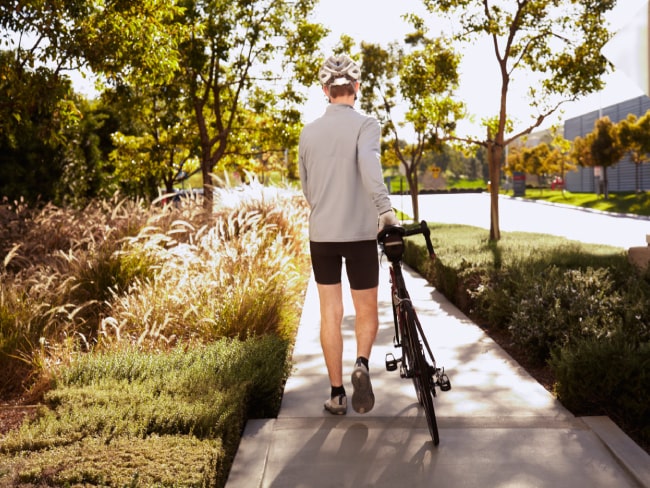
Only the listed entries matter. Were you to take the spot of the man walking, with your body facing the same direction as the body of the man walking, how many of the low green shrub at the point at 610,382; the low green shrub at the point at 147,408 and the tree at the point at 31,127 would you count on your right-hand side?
1

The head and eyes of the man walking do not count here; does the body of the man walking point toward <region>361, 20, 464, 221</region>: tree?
yes

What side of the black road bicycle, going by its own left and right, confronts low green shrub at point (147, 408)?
left

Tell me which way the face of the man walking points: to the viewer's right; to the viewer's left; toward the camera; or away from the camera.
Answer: away from the camera

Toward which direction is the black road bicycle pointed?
away from the camera

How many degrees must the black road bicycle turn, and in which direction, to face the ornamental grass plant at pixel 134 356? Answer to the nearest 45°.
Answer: approximately 90° to its left

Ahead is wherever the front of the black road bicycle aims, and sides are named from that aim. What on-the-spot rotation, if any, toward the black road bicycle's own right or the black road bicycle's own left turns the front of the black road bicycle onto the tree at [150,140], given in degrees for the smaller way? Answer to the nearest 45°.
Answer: approximately 45° to the black road bicycle's own left

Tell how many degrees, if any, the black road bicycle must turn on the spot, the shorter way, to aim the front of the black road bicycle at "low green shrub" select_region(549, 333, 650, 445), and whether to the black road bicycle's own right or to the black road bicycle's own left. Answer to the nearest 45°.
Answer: approximately 90° to the black road bicycle's own right

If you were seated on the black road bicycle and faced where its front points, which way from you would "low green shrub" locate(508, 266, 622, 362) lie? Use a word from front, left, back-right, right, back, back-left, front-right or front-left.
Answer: front-right

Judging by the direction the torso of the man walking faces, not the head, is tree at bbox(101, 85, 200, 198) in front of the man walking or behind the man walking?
in front

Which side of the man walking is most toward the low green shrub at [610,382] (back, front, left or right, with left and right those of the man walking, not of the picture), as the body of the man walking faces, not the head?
right

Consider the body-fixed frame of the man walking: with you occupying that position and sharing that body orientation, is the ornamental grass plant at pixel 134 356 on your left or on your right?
on your left

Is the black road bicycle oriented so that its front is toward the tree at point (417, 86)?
yes

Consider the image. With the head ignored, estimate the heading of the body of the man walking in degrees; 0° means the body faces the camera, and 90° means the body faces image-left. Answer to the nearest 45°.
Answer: approximately 180°
